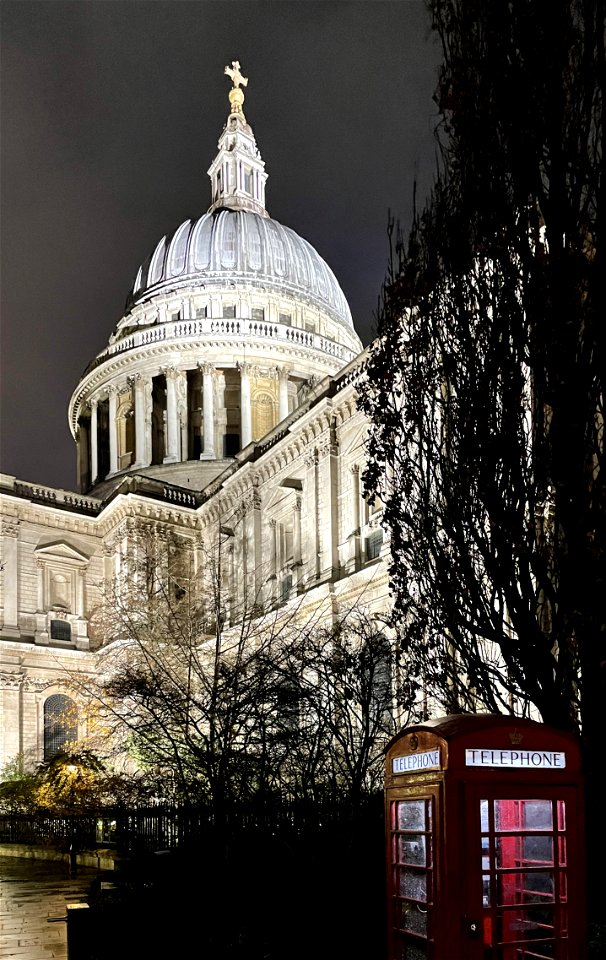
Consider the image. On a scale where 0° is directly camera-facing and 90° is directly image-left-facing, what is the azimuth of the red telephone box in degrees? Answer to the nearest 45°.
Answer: approximately 315°

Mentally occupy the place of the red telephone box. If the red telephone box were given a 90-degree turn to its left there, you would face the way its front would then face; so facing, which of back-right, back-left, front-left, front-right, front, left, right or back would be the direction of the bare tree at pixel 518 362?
front-left
